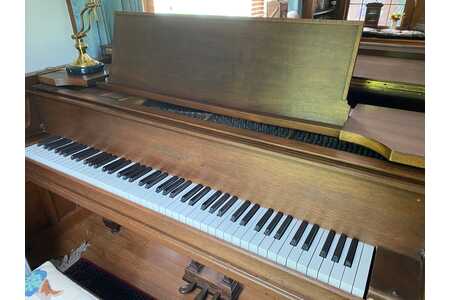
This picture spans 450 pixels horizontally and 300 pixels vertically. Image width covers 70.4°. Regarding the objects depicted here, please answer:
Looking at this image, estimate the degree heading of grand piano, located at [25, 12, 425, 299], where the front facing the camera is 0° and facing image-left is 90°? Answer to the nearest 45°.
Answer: approximately 45°
